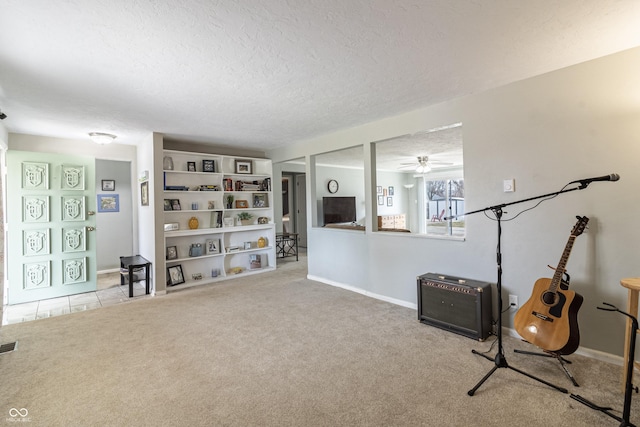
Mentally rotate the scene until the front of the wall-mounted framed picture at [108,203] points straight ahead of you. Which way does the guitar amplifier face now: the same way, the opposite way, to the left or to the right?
to the right

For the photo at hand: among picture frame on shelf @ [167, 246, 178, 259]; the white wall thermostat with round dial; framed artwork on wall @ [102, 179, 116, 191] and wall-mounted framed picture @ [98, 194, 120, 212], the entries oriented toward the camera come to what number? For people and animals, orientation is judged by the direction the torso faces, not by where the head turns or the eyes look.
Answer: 4

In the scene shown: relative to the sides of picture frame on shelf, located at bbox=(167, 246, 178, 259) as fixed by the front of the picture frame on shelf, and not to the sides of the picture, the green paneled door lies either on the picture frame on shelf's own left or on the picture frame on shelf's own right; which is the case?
on the picture frame on shelf's own right

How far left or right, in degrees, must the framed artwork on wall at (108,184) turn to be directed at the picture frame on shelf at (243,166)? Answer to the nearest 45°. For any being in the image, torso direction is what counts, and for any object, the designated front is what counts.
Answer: approximately 45° to its left

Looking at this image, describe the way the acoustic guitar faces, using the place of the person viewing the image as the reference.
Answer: facing the viewer and to the left of the viewer

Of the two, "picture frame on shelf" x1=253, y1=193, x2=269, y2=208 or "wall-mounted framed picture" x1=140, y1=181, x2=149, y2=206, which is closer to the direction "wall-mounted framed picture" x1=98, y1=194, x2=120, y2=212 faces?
the wall-mounted framed picture

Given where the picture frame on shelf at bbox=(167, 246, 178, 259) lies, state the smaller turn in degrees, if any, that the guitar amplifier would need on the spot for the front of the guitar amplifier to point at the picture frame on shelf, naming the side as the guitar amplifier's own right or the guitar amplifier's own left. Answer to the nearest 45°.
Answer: approximately 45° to the guitar amplifier's own right

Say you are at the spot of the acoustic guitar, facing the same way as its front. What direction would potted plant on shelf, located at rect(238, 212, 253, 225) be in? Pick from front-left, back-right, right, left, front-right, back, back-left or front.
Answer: front-right

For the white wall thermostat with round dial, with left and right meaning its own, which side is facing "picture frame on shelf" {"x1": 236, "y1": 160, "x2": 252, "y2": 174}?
right

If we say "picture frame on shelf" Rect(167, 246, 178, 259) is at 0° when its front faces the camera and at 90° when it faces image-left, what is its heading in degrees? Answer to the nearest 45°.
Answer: approximately 0°

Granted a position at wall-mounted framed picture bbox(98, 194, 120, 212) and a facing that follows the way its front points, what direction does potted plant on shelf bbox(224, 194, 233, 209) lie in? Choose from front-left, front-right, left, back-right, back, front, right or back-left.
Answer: front-left

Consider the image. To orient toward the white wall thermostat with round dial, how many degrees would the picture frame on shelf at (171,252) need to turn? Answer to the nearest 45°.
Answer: approximately 45° to its left

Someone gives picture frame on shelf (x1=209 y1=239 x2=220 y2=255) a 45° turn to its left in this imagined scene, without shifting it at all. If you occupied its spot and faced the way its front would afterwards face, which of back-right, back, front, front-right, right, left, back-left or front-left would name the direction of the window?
front
